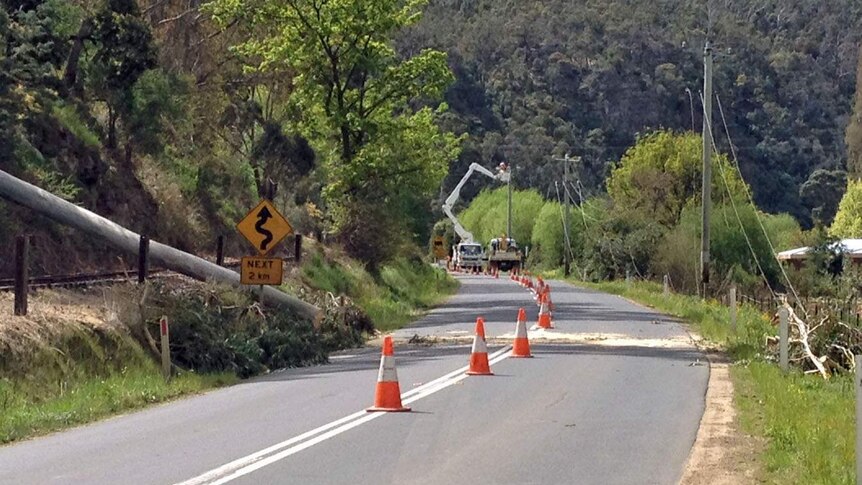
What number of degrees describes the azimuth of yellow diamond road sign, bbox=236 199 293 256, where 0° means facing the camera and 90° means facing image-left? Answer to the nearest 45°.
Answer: approximately 0°

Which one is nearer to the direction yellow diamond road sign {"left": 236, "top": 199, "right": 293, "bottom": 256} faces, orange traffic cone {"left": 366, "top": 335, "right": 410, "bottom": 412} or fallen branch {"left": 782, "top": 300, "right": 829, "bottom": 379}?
the orange traffic cone

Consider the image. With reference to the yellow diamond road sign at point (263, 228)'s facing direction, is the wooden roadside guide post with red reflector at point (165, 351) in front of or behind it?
in front

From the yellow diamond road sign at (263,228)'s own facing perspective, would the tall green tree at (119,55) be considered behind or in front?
behind

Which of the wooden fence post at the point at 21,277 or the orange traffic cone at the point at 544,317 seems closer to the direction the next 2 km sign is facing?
the wooden fence post

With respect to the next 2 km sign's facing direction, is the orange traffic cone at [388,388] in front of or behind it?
in front

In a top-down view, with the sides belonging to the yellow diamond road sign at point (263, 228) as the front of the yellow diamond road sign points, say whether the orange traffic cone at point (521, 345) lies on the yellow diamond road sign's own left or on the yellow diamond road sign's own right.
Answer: on the yellow diamond road sign's own left

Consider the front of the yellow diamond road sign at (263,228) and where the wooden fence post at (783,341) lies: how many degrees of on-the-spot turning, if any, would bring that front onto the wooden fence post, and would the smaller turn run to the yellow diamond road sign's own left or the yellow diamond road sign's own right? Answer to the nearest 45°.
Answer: approximately 45° to the yellow diamond road sign's own left

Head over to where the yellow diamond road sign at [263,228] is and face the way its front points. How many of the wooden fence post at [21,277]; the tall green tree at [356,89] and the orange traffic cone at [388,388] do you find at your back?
1

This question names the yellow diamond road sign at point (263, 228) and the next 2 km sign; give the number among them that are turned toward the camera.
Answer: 2

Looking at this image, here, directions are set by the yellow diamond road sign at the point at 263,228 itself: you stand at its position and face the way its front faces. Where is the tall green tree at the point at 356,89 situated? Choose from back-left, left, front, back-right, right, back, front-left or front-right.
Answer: back

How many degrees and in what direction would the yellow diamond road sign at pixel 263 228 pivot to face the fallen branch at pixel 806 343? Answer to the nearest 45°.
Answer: approximately 90° to its left
